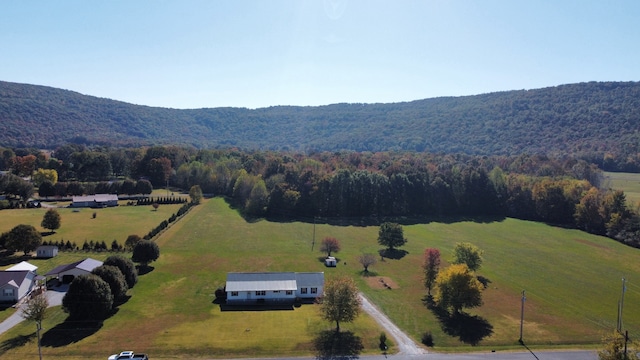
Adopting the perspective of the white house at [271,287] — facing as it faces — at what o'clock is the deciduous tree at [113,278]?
The deciduous tree is roughly at 3 o'clock from the white house.

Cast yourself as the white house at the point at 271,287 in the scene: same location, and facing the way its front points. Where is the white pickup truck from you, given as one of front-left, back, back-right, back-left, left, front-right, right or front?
front-right

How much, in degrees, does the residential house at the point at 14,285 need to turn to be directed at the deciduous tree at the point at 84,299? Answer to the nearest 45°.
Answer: approximately 45° to its left

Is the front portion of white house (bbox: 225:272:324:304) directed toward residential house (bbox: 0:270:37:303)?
no

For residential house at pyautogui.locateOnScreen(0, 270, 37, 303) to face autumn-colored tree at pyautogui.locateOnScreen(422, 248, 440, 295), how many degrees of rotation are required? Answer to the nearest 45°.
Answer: approximately 45° to its left

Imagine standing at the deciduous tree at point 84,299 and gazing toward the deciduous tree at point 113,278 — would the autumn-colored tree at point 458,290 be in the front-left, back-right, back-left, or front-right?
front-right

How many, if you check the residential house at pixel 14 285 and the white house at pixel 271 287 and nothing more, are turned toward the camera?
2

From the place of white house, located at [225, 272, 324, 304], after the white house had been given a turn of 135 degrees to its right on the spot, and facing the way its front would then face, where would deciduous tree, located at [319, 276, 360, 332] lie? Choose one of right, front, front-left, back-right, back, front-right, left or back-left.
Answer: back

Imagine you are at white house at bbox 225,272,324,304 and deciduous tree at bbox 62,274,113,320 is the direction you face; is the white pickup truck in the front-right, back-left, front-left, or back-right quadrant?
front-left

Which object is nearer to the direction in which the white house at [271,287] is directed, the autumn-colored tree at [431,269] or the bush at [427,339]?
the bush

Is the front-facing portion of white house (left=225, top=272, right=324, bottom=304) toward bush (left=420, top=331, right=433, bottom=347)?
no

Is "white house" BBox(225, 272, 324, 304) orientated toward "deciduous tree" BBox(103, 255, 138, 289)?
no

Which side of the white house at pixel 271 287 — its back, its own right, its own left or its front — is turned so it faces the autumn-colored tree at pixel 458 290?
left

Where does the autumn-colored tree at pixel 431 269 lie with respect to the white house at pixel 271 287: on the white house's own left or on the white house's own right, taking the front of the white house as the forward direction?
on the white house's own left

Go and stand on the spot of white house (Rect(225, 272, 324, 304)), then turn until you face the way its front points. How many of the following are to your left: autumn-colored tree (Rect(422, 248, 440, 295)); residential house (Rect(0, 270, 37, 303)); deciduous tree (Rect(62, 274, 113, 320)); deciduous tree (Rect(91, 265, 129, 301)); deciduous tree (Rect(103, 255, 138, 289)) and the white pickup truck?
1

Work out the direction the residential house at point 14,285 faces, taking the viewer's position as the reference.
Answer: facing the viewer

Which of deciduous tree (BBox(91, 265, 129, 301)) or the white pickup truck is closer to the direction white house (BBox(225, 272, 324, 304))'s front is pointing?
the white pickup truck

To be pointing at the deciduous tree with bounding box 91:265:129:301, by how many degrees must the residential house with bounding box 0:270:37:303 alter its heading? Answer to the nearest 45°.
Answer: approximately 45° to its left
